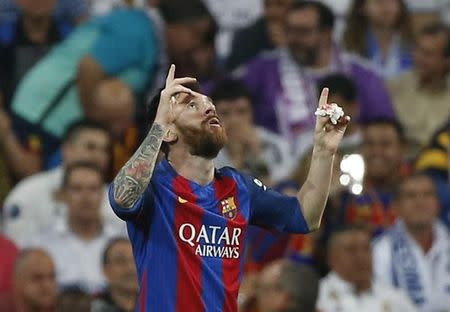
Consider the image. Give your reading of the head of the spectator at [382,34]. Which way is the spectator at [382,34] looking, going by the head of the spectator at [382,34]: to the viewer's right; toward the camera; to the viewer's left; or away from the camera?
toward the camera

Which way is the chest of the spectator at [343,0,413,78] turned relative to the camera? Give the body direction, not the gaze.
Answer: toward the camera

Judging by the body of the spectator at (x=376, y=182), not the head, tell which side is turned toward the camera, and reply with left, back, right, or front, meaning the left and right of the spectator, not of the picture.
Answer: front

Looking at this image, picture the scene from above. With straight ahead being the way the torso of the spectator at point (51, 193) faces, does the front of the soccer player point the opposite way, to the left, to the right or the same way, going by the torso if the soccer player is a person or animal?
the same way

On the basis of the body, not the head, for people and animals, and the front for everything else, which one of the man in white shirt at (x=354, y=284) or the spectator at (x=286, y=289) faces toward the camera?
the man in white shirt

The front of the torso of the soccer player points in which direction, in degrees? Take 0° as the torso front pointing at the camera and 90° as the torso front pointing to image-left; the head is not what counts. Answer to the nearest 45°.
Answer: approximately 315°

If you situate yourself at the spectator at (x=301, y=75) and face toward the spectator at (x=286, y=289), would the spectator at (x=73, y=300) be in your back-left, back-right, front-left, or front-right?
front-right

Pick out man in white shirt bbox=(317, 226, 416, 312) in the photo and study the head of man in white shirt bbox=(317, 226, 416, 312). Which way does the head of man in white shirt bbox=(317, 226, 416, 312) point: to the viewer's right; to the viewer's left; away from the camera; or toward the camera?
toward the camera

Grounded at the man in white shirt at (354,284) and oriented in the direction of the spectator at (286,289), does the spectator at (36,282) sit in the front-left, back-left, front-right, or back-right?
front-right

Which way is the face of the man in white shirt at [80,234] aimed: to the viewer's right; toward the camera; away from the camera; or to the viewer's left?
toward the camera
